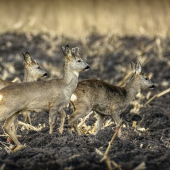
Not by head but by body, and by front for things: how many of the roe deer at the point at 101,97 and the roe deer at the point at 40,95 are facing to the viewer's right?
2

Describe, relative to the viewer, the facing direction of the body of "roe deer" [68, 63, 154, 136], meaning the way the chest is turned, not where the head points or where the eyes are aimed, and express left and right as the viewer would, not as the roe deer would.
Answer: facing to the right of the viewer

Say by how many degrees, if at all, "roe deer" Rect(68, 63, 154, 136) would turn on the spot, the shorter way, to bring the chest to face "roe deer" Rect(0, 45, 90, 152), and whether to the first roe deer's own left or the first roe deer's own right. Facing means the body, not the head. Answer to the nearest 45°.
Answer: approximately 135° to the first roe deer's own right

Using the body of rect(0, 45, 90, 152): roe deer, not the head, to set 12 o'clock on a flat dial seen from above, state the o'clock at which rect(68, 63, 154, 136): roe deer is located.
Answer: rect(68, 63, 154, 136): roe deer is roughly at 11 o'clock from rect(0, 45, 90, 152): roe deer.

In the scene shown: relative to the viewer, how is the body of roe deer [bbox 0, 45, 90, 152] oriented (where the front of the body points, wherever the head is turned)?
to the viewer's right

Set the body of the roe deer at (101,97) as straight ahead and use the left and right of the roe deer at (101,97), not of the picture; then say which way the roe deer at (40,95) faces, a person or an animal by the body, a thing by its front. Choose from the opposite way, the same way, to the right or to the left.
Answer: the same way
